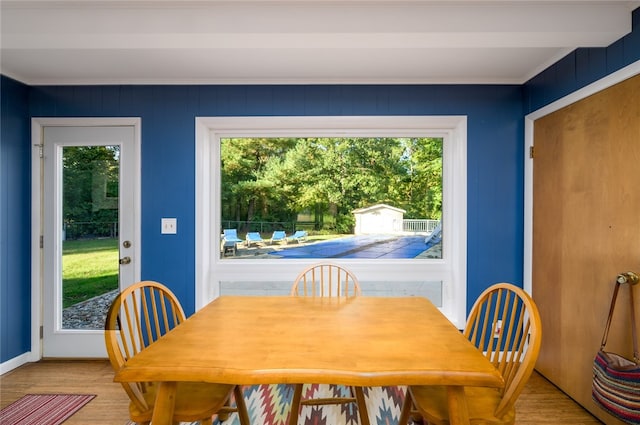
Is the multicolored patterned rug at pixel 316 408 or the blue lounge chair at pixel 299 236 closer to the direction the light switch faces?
the multicolored patterned rug

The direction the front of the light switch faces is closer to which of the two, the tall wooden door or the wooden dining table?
the wooden dining table

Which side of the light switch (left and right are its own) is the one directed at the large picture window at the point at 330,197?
left

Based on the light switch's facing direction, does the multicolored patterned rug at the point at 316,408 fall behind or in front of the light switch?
in front

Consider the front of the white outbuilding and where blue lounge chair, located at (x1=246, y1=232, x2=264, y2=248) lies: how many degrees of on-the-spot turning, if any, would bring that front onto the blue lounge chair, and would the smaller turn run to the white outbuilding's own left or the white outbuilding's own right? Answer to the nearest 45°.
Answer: approximately 90° to the white outbuilding's own right

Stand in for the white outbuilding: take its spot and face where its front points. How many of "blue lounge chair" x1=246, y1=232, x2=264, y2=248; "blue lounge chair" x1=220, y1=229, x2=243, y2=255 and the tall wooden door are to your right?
2

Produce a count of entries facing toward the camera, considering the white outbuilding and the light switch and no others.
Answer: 2

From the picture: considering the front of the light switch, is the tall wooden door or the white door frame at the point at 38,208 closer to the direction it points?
the tall wooden door

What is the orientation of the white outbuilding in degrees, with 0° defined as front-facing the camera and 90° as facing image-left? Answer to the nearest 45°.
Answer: approximately 0°
